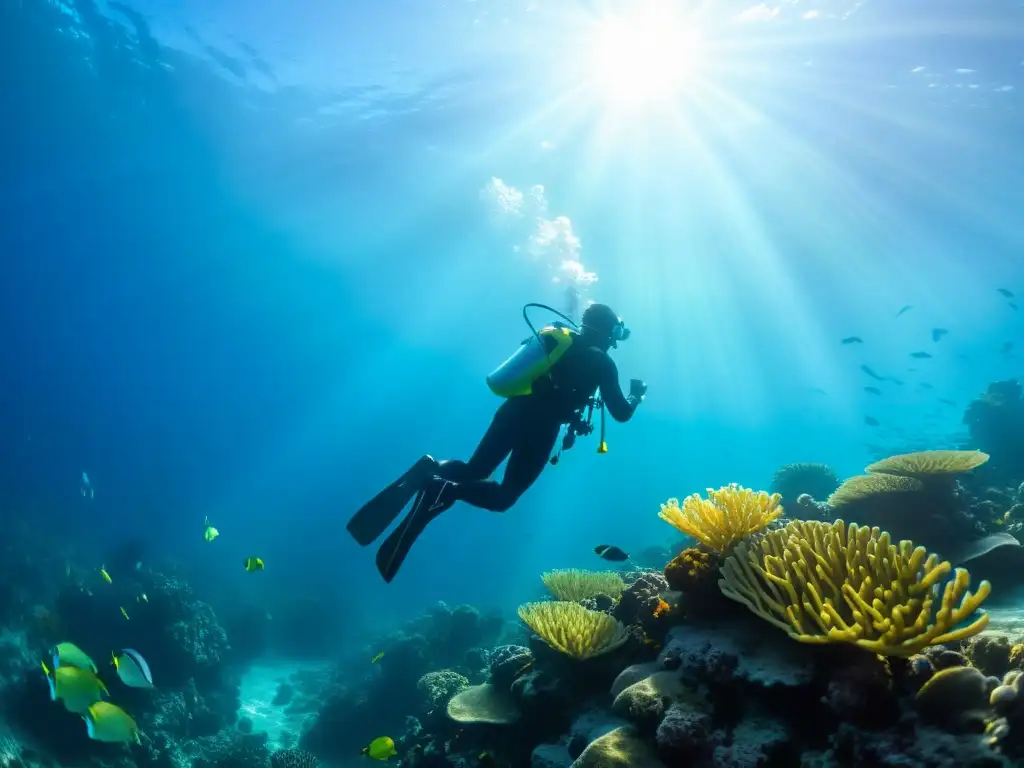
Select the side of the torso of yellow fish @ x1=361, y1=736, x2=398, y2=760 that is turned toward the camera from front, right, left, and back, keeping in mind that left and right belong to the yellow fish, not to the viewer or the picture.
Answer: right

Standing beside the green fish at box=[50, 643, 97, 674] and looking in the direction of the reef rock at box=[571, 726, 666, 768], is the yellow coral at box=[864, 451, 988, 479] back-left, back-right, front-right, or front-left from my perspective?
front-left

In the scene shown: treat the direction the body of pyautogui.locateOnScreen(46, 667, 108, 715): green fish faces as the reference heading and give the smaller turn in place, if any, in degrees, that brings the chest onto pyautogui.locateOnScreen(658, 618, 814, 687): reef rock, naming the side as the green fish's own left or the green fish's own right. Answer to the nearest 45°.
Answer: approximately 45° to the green fish's own right

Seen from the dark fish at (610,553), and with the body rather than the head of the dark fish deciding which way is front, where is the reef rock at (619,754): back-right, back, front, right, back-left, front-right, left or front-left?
left

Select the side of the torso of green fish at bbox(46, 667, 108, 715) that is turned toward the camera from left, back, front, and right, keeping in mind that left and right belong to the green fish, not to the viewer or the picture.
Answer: right

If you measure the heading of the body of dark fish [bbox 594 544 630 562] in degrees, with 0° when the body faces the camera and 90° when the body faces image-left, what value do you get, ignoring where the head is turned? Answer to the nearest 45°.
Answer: approximately 90°
